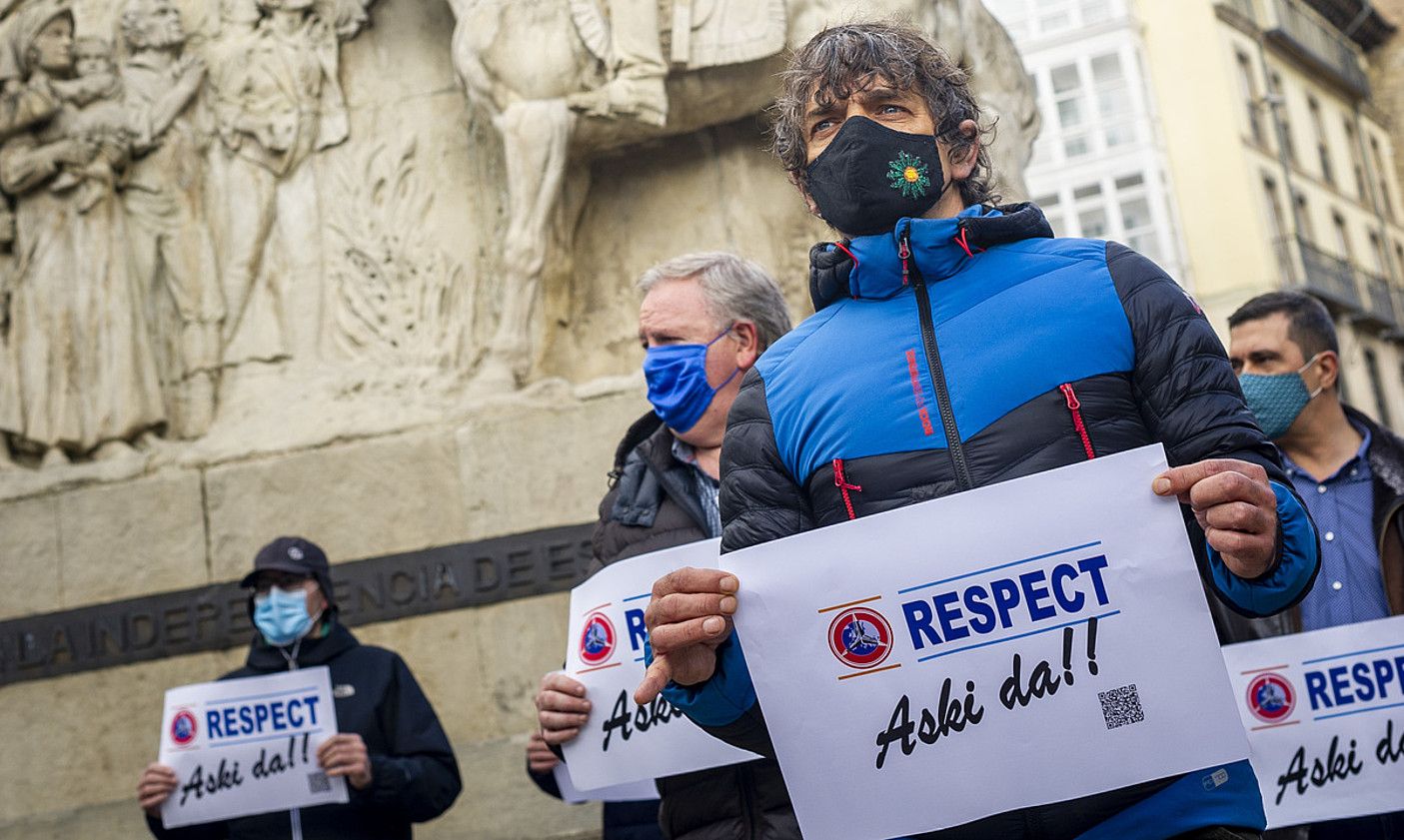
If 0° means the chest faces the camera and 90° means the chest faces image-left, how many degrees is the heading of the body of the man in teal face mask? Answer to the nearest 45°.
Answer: approximately 45°

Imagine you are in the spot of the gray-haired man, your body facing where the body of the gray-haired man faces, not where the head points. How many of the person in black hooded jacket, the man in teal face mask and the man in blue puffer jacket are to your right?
1

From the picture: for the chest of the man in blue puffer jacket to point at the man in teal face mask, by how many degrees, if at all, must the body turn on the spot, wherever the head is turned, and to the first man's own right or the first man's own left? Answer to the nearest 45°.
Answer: approximately 135° to the first man's own left

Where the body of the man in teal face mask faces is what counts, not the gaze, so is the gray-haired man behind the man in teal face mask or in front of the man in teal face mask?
in front

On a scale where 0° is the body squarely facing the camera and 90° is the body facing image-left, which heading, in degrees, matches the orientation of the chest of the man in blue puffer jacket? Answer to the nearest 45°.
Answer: approximately 0°

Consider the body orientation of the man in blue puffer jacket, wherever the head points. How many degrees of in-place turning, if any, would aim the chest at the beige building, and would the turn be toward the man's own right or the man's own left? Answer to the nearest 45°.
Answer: approximately 180°

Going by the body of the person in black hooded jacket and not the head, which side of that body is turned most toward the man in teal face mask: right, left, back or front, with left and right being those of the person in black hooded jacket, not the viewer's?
left

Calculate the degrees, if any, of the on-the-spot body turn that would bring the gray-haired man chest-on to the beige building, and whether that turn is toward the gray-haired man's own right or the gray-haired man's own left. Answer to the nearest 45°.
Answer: approximately 180°

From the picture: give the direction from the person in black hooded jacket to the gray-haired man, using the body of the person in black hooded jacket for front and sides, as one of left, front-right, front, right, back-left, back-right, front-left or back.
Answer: left

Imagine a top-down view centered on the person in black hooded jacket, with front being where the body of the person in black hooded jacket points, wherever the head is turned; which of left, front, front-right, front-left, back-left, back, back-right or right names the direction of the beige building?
back

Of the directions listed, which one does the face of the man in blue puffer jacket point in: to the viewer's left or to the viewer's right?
to the viewer's left
